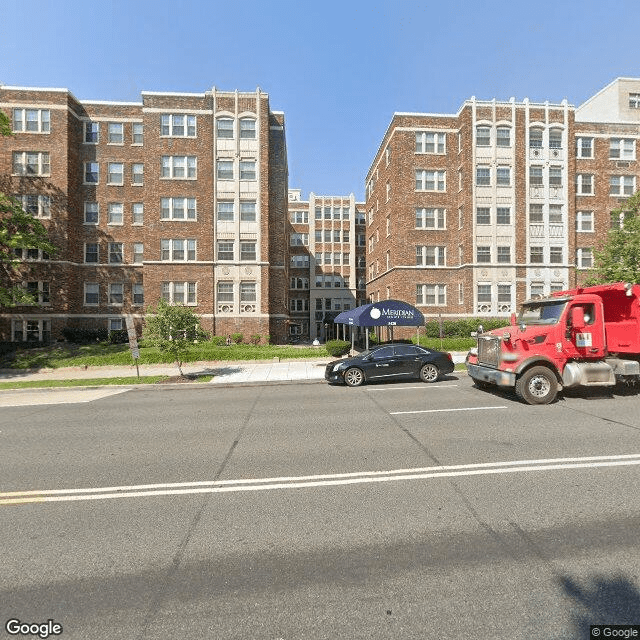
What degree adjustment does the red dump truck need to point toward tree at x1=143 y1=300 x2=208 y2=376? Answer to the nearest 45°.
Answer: approximately 45° to its right

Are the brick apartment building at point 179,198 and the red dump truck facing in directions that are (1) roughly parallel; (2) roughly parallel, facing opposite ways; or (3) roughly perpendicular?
roughly perpendicular

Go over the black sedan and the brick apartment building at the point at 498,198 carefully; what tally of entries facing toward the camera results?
1

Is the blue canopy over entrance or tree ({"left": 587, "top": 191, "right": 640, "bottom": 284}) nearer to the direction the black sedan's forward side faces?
the blue canopy over entrance

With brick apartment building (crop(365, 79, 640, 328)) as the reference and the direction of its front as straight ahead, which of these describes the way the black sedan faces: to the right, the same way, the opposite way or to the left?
to the right

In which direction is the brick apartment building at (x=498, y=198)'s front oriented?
toward the camera

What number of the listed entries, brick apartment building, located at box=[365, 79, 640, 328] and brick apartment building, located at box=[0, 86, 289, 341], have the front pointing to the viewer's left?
0

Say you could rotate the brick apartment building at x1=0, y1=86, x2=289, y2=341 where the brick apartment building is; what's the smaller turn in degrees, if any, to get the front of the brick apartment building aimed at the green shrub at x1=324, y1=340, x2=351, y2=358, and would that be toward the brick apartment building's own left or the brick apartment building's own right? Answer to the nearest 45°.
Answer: approximately 45° to the brick apartment building's own left

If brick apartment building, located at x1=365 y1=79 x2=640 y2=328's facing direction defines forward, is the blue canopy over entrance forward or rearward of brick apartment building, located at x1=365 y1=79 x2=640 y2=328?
forward

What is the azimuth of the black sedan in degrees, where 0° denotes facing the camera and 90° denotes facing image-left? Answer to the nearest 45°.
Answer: approximately 90°

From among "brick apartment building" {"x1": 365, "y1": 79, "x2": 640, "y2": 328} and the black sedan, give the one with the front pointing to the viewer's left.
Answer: the black sedan

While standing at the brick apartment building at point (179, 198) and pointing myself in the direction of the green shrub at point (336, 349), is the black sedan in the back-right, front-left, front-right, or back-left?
front-right

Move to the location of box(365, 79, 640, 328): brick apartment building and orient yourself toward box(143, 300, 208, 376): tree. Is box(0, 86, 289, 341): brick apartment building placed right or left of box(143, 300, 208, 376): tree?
right

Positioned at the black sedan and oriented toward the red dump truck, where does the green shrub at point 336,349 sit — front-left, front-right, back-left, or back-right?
back-left

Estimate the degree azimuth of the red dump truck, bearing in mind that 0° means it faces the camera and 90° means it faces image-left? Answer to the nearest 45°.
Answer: approximately 45°

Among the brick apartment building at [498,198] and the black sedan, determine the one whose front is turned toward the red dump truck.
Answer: the brick apartment building

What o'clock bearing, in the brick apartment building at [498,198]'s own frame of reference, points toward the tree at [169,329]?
The tree is roughly at 1 o'clock from the brick apartment building.

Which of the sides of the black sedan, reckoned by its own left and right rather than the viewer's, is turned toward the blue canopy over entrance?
right

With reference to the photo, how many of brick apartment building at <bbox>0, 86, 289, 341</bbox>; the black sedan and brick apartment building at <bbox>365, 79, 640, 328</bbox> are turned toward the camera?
2

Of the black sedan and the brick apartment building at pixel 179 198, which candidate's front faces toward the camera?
the brick apartment building
